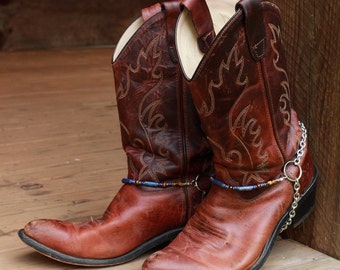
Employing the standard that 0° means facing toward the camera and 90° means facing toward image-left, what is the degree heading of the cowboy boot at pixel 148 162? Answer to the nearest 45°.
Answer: approximately 90°

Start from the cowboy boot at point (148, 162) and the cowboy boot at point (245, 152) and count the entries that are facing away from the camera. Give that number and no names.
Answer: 0

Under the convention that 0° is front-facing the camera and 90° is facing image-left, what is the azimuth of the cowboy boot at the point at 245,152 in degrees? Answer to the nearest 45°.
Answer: approximately 45°
